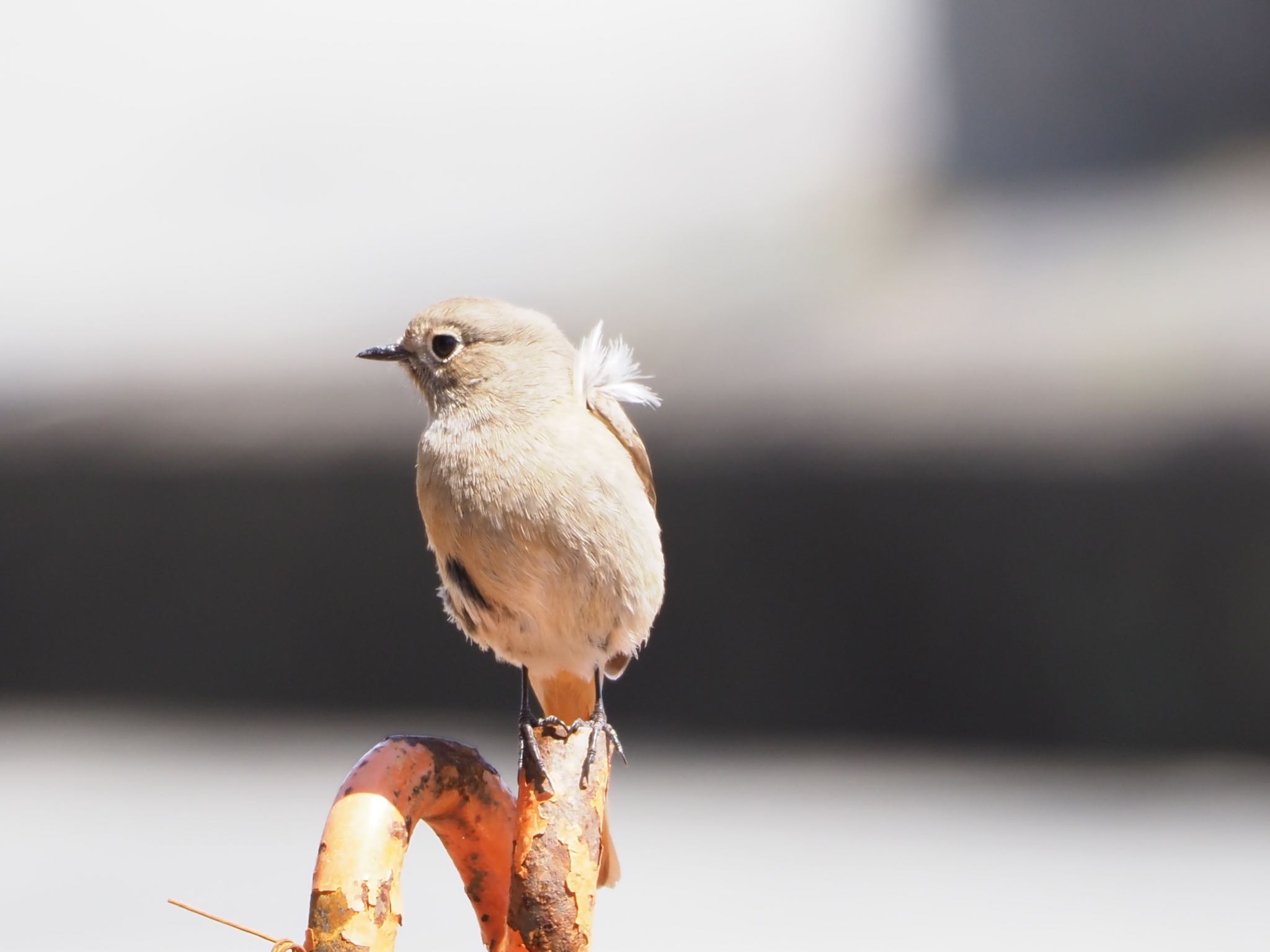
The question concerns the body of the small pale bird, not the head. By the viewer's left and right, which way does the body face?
facing the viewer and to the left of the viewer
